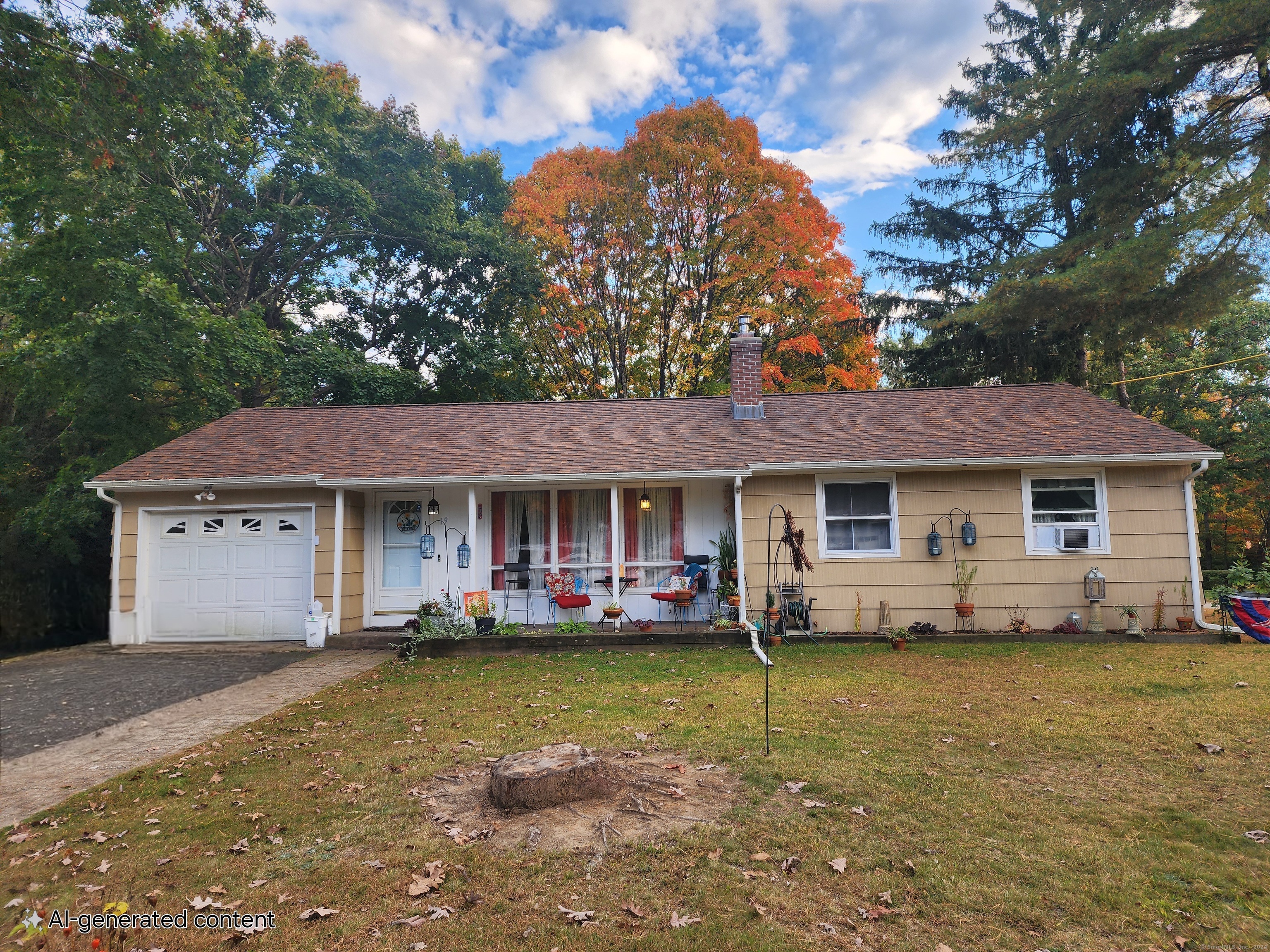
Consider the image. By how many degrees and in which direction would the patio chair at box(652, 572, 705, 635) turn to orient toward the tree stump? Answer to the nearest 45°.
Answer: approximately 45° to its left

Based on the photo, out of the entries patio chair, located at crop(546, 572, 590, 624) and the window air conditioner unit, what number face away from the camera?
1

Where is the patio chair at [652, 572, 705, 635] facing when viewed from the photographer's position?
facing the viewer and to the left of the viewer

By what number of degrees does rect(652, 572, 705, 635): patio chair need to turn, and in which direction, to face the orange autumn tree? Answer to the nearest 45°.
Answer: approximately 135° to its right

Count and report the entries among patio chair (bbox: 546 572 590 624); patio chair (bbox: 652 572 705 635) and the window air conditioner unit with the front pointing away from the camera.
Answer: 1

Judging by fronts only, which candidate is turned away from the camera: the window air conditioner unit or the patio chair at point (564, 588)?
the window air conditioner unit

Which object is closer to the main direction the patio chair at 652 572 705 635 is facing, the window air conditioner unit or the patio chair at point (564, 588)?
the patio chair

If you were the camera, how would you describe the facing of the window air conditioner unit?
facing away from the viewer

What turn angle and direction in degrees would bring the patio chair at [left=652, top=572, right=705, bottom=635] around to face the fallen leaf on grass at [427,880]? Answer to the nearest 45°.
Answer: approximately 45° to its left

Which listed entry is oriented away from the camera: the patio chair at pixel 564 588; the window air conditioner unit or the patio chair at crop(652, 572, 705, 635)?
the window air conditioner unit

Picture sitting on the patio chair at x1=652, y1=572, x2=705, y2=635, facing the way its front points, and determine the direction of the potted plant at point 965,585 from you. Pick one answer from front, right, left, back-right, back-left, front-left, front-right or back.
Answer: back-left

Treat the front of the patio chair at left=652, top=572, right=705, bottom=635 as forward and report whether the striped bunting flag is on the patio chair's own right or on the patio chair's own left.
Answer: on the patio chair's own left

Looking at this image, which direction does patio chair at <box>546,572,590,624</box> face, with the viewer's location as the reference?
facing the viewer and to the right of the viewer
